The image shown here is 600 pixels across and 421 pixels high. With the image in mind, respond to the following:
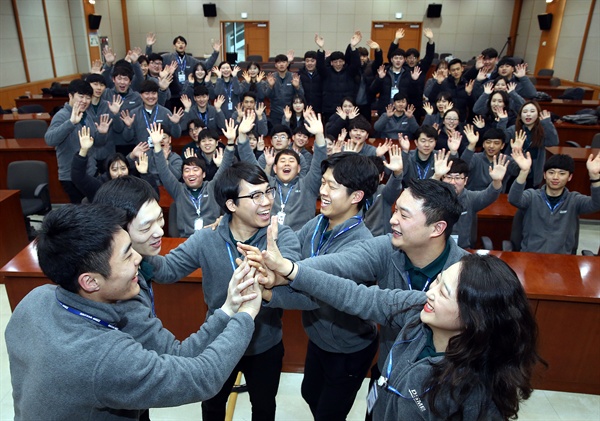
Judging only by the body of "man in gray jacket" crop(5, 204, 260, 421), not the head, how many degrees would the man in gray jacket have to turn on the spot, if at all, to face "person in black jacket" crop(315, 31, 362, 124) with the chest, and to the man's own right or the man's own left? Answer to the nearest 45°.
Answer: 0° — they already face them

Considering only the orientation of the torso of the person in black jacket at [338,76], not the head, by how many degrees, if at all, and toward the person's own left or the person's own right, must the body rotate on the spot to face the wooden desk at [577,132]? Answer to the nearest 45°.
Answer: approximately 90° to the person's own left

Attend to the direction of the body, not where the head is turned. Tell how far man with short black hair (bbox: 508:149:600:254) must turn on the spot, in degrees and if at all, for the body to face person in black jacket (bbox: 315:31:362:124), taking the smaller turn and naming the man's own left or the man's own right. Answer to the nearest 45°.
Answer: approximately 135° to the man's own right

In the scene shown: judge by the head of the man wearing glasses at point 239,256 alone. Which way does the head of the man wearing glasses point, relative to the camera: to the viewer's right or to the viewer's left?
to the viewer's right

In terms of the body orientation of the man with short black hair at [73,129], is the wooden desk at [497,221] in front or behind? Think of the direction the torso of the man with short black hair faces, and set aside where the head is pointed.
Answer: in front

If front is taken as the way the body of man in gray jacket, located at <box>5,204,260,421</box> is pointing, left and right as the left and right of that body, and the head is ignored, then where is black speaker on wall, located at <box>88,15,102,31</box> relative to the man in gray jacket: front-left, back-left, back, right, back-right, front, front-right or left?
front-left

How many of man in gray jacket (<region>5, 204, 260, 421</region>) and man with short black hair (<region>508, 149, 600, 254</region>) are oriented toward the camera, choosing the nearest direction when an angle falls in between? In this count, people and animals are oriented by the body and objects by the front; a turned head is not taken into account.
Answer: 1

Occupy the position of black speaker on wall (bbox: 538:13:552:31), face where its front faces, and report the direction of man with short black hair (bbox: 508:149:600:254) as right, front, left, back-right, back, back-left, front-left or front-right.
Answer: front-left

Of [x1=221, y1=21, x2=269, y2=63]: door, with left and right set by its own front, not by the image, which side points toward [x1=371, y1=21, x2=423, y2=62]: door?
left

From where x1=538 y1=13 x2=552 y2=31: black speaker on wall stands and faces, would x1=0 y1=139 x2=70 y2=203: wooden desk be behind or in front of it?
in front
